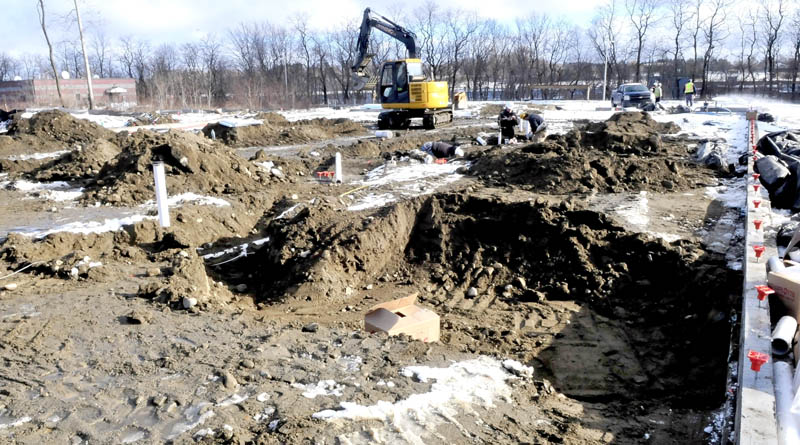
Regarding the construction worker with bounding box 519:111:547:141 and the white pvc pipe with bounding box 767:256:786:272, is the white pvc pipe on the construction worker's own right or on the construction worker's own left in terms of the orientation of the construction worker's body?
on the construction worker's own left

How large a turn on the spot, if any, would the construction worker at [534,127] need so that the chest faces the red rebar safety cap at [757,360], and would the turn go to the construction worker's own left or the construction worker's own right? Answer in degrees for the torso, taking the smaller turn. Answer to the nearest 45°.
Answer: approximately 90° to the construction worker's own left

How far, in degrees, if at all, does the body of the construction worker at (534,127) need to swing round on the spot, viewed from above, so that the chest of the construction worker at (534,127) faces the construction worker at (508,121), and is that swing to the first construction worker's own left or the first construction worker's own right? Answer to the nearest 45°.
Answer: approximately 45° to the first construction worker's own left

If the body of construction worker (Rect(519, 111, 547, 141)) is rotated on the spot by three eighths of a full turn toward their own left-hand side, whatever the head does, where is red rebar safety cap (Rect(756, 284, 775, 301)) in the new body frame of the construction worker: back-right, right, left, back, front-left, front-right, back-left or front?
front-right

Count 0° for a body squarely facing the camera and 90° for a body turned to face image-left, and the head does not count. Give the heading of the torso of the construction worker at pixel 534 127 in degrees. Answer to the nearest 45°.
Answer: approximately 90°

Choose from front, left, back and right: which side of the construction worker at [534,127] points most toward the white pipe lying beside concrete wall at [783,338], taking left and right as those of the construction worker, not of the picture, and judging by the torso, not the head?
left

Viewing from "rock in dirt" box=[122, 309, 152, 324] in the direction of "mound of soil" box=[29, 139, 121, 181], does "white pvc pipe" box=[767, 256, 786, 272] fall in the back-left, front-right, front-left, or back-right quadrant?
back-right

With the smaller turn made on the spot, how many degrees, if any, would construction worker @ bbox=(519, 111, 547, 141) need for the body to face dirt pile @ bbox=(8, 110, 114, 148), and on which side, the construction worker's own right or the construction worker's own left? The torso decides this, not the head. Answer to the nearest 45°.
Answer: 0° — they already face it

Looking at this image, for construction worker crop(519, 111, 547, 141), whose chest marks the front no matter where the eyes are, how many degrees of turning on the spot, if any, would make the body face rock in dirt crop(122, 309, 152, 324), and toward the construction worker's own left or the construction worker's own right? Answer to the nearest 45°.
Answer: approximately 90° to the construction worker's own left
